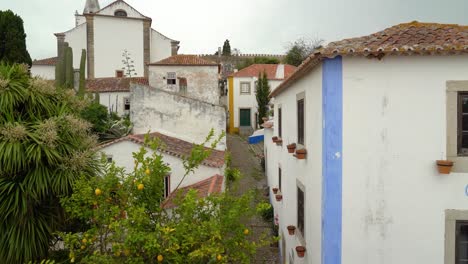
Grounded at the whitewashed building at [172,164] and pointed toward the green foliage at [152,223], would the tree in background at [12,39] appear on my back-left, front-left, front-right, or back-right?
back-right

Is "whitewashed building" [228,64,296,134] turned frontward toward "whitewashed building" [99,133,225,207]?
yes

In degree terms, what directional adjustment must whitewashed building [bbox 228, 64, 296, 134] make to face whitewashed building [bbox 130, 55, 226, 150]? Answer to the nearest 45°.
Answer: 0° — it already faces it

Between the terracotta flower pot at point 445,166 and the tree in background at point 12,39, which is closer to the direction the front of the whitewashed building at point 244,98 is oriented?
the terracotta flower pot

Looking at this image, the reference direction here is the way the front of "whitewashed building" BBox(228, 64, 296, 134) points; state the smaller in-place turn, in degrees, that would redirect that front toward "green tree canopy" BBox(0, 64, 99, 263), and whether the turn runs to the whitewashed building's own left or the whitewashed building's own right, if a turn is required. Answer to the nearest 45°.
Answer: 0° — it already faces it

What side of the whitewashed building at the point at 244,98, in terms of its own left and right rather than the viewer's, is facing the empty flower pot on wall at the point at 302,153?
front

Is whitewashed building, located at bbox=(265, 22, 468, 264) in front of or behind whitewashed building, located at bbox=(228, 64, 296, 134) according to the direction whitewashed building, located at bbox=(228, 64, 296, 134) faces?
in front

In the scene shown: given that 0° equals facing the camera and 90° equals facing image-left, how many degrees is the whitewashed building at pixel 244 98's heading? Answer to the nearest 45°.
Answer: approximately 0°

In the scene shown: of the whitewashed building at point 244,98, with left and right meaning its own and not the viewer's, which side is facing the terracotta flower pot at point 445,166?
front
